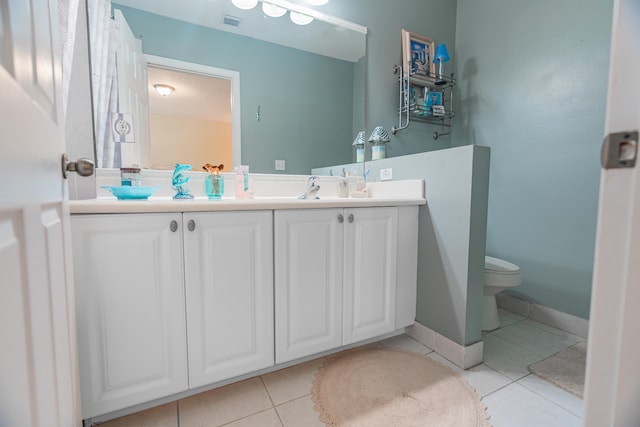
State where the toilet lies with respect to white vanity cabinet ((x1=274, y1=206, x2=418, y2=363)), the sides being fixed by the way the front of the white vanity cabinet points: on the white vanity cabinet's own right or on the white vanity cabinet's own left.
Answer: on the white vanity cabinet's own left

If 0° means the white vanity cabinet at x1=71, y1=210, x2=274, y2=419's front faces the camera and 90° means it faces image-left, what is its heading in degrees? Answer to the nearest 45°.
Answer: approximately 315°

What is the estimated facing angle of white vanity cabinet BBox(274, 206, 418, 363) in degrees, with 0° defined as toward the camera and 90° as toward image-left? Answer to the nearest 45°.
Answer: approximately 315°

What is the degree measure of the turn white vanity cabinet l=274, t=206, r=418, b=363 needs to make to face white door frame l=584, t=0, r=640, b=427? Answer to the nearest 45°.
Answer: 0° — it already faces it

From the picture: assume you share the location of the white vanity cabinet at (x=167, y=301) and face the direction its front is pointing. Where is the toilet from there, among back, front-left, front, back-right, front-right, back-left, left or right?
front-left

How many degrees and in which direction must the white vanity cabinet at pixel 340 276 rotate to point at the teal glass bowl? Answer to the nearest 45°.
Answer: approximately 135° to its right

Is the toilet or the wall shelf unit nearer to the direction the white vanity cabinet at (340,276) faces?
the toilet

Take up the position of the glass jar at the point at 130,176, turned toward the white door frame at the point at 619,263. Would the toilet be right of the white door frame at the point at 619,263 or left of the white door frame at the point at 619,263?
left

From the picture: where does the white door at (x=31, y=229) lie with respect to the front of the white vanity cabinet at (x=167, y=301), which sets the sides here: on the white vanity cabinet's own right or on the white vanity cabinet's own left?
on the white vanity cabinet's own right

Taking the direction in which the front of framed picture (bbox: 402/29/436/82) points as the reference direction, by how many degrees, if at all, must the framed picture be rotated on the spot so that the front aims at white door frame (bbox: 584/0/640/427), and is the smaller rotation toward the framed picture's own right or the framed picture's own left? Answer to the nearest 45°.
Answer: approximately 45° to the framed picture's own right
